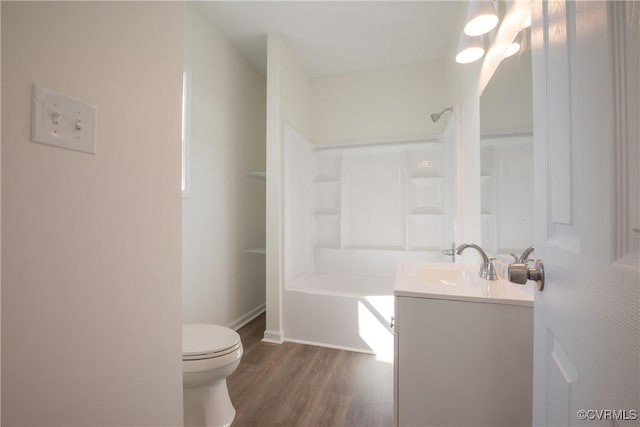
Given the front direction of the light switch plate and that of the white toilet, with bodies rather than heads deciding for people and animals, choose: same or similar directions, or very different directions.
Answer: same or similar directions

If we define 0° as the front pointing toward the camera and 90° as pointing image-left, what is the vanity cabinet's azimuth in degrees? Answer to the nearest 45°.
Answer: approximately 90°

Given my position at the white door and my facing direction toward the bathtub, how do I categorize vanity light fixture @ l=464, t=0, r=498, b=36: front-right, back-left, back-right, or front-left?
front-right

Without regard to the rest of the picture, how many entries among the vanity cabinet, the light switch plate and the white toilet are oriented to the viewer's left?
1

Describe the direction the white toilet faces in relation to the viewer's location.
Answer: facing to the right of the viewer

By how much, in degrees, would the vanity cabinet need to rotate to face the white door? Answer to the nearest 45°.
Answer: approximately 90° to its left

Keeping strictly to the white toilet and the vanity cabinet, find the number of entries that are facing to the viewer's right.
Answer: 1

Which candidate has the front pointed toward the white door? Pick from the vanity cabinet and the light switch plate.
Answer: the light switch plate

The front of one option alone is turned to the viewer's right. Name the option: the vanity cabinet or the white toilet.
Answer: the white toilet

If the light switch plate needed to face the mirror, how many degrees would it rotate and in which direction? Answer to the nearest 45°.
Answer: approximately 45° to its left

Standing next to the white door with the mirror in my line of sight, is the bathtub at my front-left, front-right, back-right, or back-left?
front-left

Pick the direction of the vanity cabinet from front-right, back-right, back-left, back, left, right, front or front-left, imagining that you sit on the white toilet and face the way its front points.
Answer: front-right

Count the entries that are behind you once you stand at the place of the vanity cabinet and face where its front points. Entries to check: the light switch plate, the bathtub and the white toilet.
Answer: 0

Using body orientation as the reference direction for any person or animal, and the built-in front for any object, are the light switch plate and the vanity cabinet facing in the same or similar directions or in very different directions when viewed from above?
very different directions
